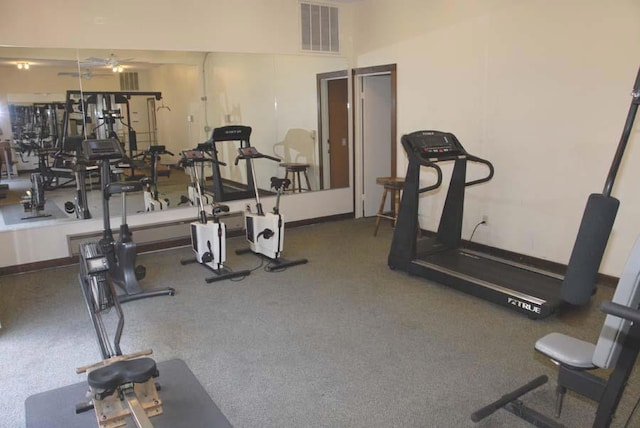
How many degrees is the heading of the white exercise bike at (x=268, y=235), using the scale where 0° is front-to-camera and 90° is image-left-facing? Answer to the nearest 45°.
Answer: approximately 135°

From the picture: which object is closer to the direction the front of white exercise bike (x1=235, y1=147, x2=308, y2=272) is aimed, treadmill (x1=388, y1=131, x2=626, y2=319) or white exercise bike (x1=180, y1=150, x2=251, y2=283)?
the white exercise bike

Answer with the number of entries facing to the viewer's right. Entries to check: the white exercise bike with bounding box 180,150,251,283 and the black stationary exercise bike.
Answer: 0

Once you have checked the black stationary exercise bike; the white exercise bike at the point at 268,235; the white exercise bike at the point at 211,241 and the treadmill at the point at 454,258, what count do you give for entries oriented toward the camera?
0

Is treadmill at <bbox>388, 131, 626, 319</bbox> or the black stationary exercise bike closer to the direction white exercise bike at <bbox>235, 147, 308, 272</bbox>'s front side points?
the black stationary exercise bike

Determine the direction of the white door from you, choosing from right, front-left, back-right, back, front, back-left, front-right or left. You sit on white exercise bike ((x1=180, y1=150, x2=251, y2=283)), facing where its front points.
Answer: right

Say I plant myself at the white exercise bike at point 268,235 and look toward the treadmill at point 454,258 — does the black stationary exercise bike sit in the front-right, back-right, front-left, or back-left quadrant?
back-right

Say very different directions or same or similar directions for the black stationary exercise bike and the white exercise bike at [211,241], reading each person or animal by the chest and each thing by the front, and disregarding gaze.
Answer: same or similar directions

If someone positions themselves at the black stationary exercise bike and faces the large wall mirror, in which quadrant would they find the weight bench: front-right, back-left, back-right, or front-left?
back-right

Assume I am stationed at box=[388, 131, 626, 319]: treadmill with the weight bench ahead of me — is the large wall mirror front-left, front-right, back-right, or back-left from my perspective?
back-right

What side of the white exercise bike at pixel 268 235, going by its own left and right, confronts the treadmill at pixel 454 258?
back

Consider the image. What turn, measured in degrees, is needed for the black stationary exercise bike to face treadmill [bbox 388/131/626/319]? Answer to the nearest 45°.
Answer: approximately 135° to its right

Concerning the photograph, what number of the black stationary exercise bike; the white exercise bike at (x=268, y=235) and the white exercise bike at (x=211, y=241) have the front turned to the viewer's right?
0

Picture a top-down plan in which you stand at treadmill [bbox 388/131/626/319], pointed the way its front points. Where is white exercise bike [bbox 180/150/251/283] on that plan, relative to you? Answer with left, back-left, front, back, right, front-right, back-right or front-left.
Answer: front-left

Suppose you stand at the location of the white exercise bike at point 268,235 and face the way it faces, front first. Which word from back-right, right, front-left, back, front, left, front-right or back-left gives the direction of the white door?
right

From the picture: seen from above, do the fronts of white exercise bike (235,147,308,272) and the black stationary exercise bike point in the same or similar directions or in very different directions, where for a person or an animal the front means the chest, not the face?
same or similar directions

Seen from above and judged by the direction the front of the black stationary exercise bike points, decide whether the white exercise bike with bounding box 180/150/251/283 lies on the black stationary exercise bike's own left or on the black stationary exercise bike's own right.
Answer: on the black stationary exercise bike's own right

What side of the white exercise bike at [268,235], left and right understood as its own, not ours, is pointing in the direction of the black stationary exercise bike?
left
